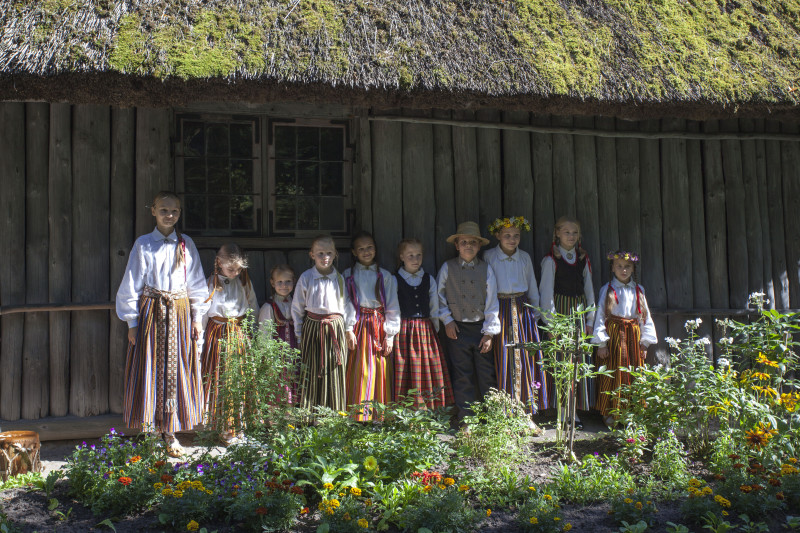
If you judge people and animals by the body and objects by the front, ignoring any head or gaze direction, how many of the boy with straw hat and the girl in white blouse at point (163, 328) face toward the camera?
2

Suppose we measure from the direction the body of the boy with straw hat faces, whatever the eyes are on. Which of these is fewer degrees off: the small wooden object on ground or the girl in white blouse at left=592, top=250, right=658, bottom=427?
the small wooden object on ground

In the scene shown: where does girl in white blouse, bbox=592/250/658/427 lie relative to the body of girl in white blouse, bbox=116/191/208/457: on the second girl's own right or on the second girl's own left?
on the second girl's own left

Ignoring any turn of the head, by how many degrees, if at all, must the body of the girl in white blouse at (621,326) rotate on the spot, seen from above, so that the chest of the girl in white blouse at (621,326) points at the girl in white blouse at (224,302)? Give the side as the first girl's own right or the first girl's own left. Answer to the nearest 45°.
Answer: approximately 45° to the first girl's own right

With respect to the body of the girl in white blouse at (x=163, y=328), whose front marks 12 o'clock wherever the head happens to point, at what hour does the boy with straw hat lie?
The boy with straw hat is roughly at 9 o'clock from the girl in white blouse.

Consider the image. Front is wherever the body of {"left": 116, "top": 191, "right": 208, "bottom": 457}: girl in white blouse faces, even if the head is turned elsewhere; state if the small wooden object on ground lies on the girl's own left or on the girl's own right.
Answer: on the girl's own right

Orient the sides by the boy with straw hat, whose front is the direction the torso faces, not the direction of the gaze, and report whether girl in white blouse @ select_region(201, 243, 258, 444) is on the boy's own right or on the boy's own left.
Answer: on the boy's own right

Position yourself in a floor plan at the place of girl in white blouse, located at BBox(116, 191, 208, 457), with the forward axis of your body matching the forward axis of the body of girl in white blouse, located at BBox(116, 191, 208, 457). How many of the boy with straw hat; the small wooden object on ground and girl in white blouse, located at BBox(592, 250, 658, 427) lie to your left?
2

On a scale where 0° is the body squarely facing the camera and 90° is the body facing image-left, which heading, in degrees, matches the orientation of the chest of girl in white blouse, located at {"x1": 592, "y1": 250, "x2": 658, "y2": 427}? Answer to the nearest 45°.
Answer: approximately 0°
